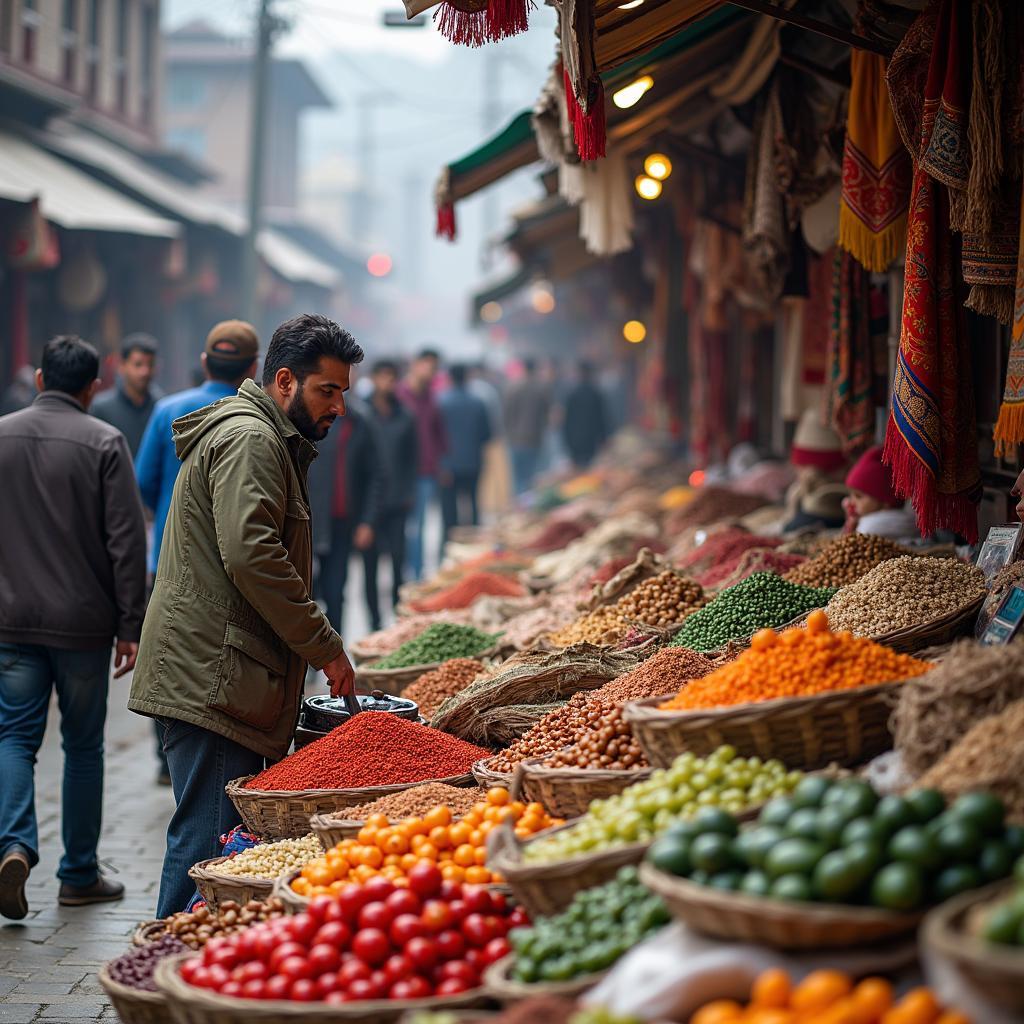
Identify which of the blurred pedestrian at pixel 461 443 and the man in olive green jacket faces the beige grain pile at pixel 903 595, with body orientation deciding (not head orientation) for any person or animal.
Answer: the man in olive green jacket

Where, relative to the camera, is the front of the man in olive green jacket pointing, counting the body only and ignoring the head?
to the viewer's right

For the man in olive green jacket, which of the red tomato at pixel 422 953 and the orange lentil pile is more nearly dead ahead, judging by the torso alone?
the orange lentil pile

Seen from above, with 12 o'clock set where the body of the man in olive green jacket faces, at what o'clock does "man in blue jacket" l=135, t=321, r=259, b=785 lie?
The man in blue jacket is roughly at 9 o'clock from the man in olive green jacket.

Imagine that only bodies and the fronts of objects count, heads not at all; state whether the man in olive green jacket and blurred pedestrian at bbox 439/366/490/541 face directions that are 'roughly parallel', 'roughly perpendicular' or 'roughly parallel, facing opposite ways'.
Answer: roughly perpendicular

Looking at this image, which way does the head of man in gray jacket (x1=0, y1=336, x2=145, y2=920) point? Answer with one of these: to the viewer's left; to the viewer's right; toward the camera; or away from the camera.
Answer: away from the camera

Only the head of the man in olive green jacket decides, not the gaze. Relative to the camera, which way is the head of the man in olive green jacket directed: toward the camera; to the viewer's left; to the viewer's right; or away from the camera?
to the viewer's right
